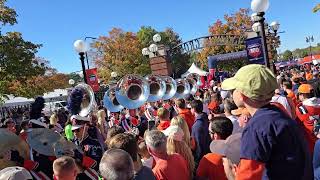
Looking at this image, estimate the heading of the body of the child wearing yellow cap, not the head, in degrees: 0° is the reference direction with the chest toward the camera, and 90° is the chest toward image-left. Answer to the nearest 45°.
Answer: approximately 135°

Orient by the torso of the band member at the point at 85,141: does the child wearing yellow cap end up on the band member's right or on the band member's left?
on the band member's left

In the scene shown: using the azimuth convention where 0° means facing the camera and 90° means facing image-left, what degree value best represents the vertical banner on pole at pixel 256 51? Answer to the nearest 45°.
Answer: approximately 0°

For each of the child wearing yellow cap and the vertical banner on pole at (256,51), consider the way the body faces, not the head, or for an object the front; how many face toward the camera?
1

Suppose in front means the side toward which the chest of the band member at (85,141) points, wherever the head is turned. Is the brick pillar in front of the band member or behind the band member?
behind

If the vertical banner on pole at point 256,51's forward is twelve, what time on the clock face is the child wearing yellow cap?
The child wearing yellow cap is roughly at 12 o'clock from the vertical banner on pole.

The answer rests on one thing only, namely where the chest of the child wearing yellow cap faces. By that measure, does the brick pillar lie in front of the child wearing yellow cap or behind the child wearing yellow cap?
in front
